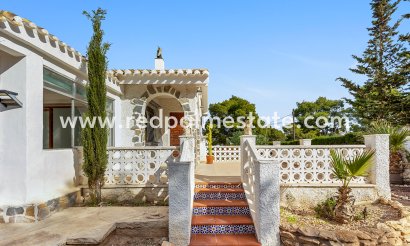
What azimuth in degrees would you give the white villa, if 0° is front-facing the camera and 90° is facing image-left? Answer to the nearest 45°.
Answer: approximately 0°

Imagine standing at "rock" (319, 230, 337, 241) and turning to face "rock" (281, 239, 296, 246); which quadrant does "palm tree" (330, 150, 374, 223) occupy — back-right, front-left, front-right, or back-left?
back-right

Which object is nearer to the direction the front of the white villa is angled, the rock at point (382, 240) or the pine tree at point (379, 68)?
the rock
